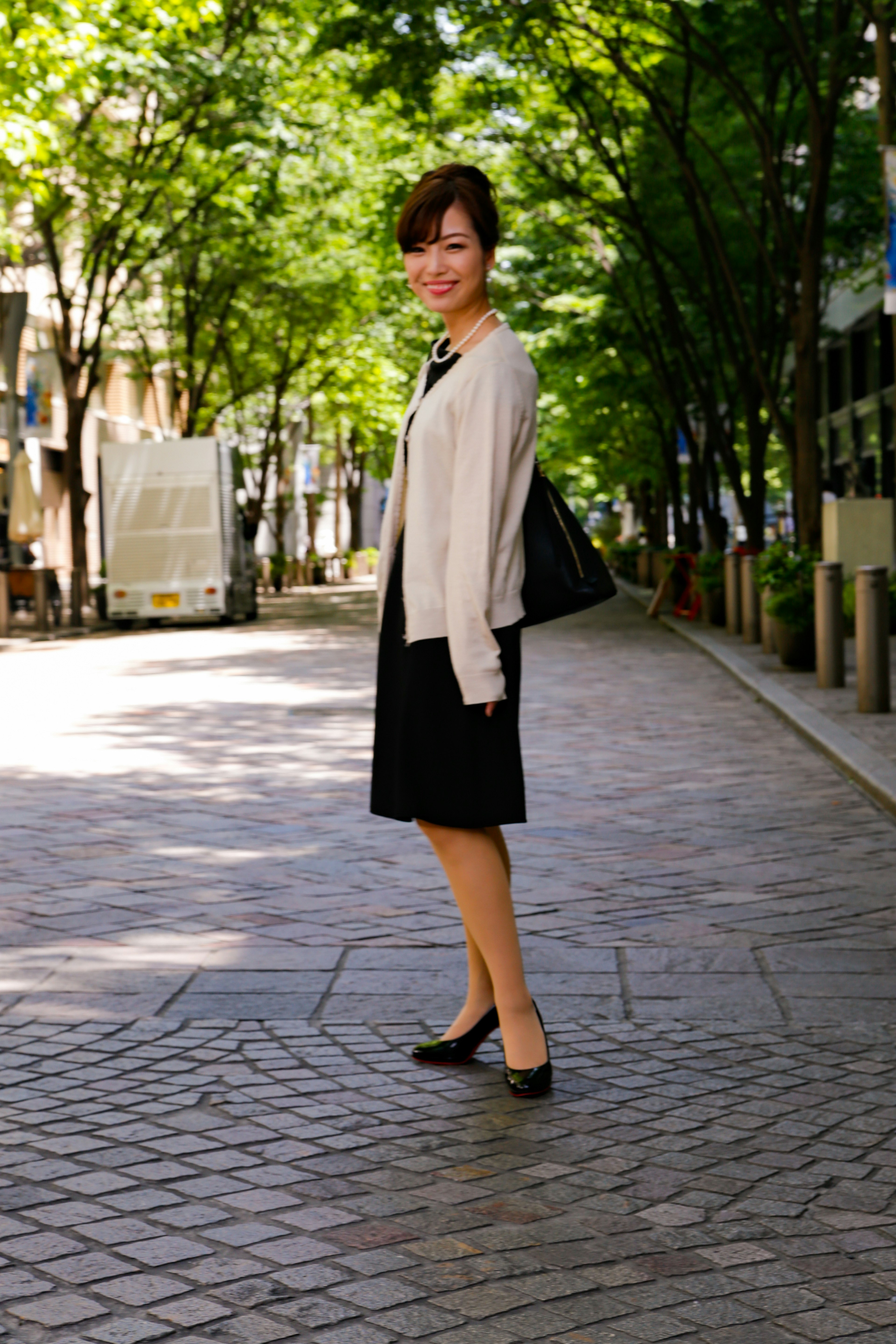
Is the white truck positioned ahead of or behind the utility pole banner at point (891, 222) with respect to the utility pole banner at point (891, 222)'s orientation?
behind

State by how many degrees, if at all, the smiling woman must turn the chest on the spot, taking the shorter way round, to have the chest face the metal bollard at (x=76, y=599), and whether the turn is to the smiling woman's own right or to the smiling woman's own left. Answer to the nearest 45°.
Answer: approximately 135° to the smiling woman's own right

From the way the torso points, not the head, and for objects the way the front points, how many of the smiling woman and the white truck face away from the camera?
1

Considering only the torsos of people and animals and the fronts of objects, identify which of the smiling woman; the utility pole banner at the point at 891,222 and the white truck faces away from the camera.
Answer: the white truck

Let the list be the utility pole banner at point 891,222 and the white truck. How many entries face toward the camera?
1

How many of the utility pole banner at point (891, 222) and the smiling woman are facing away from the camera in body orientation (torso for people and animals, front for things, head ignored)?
0

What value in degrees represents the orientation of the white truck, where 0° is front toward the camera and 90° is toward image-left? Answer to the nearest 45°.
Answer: approximately 180°

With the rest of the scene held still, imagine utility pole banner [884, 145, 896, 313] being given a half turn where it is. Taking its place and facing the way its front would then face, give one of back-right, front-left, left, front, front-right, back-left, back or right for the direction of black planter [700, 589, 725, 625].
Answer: front

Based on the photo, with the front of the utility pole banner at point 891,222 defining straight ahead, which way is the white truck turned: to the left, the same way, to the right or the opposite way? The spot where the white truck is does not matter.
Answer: the opposite way

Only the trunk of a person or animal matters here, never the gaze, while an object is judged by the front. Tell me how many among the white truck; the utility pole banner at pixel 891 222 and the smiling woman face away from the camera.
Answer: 1

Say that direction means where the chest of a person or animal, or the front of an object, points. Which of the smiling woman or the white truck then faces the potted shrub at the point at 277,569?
the white truck
